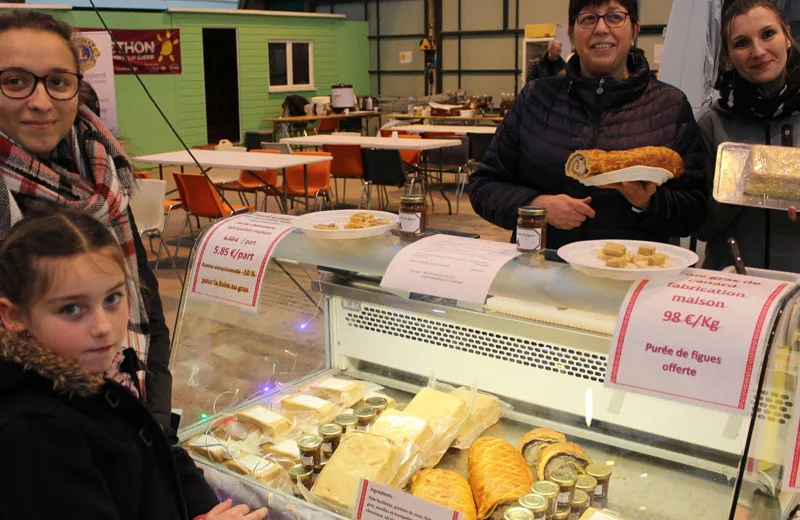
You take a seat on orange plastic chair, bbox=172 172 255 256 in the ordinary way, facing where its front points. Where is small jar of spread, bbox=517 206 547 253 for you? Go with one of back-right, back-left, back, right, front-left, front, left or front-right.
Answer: back-right

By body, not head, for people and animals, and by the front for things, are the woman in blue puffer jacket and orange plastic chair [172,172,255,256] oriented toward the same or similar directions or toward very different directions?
very different directions

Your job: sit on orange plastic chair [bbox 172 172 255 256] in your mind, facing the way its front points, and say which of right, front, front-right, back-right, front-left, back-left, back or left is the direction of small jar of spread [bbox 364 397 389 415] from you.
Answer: back-right
